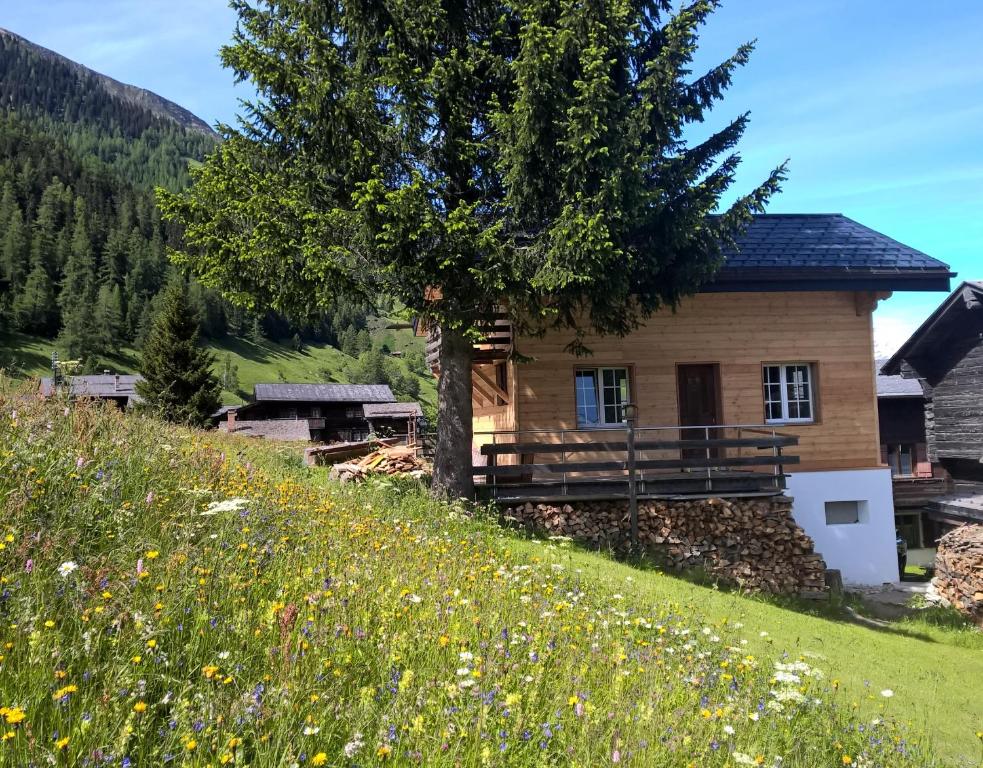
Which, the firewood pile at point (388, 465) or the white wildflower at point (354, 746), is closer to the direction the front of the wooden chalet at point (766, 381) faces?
the white wildflower

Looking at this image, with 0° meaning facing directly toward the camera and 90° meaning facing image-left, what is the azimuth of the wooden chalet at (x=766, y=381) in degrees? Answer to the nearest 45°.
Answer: approximately 0°

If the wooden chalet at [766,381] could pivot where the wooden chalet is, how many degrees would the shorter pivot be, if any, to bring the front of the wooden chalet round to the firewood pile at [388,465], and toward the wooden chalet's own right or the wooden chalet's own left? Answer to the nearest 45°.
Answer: approximately 90° to the wooden chalet's own right

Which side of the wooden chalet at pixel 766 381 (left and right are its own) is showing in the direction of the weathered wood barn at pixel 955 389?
left

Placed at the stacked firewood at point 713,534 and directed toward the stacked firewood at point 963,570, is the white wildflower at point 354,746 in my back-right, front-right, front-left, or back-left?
back-right

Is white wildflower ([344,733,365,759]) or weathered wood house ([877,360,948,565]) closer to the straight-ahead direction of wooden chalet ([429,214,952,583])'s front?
the white wildflower

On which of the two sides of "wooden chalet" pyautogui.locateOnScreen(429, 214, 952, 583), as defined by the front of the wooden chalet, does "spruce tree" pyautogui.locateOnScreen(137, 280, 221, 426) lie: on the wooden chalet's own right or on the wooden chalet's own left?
on the wooden chalet's own right

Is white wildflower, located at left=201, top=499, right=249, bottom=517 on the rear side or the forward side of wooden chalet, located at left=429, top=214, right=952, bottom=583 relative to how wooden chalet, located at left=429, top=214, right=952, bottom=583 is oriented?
on the forward side
